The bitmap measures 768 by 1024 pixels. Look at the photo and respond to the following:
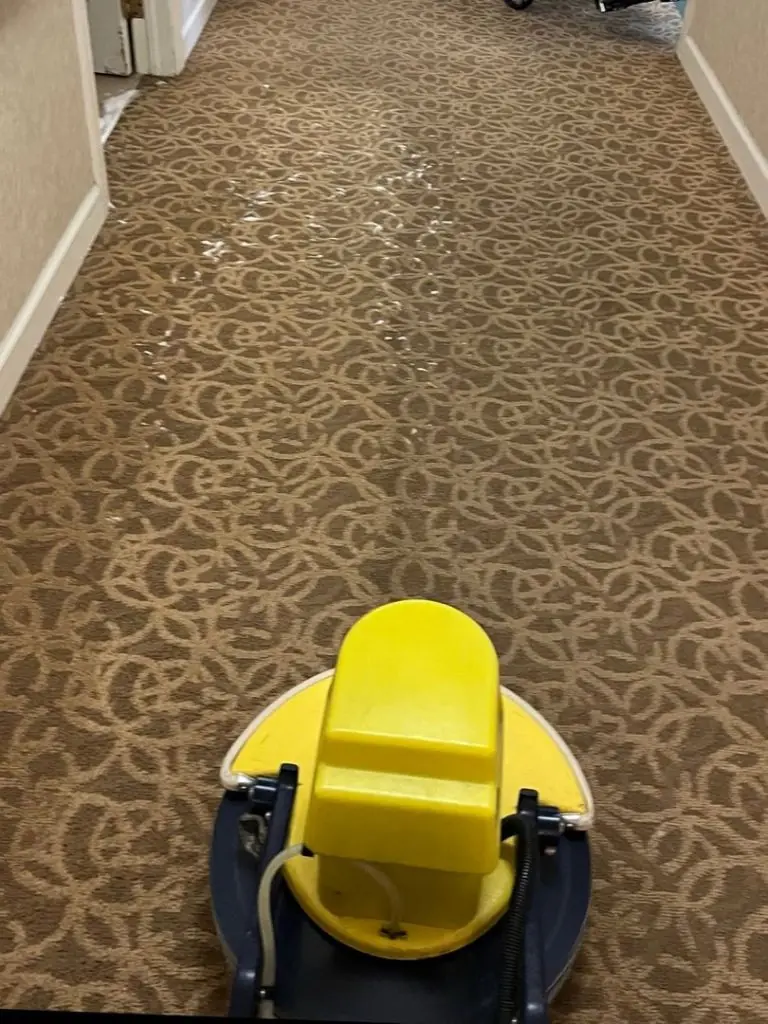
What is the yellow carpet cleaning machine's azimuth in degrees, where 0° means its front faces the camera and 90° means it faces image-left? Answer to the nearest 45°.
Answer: approximately 180°
